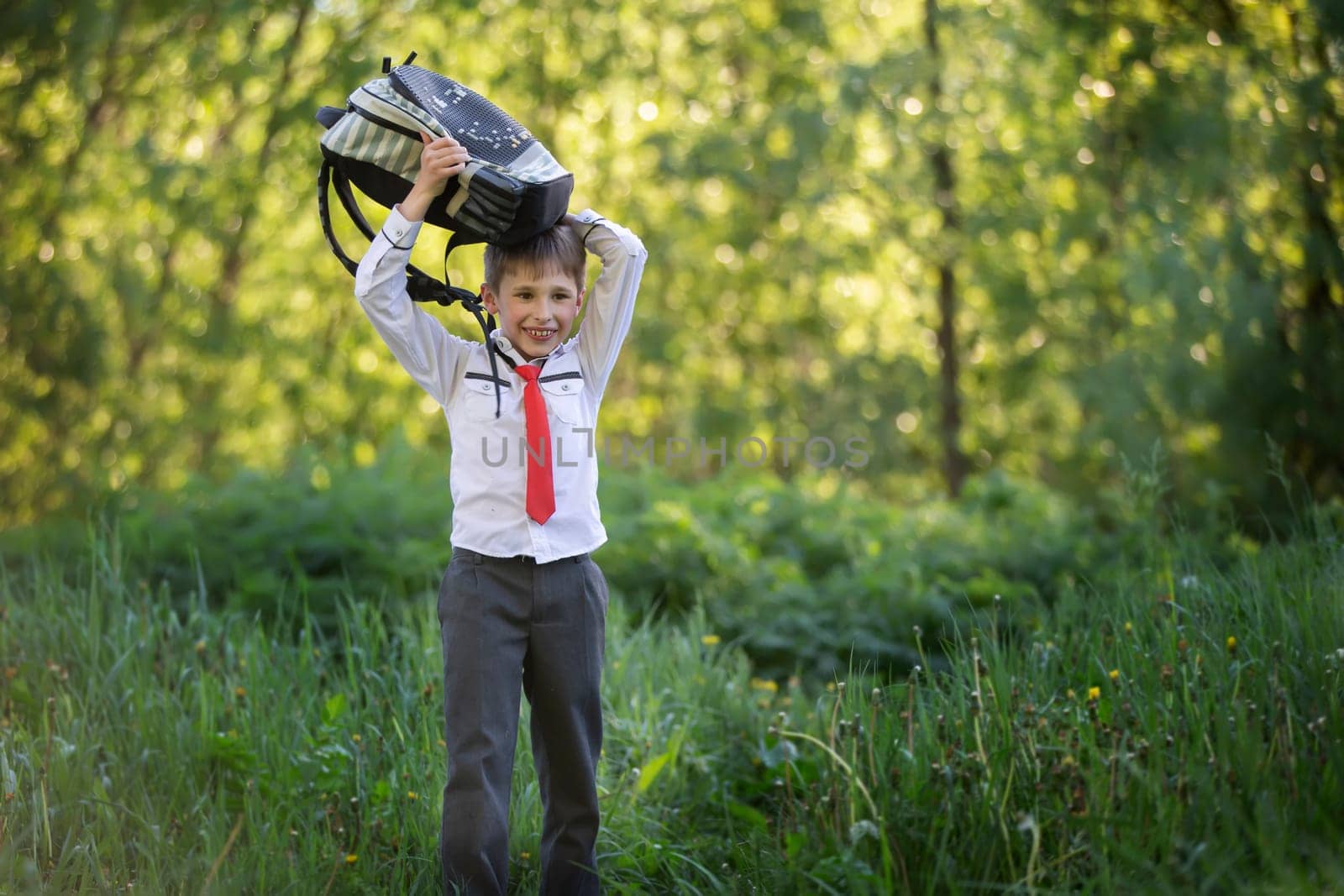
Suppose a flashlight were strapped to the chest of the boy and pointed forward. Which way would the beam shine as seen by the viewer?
toward the camera

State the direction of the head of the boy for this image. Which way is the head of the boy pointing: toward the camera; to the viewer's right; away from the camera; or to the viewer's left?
toward the camera

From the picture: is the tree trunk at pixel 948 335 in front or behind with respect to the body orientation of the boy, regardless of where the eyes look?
behind
